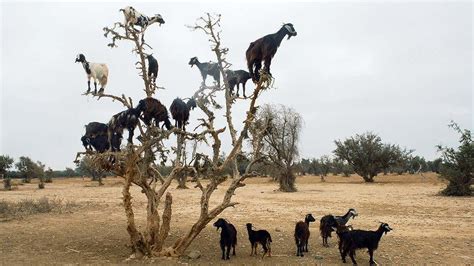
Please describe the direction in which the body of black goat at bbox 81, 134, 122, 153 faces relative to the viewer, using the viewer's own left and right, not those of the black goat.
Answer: facing to the left of the viewer

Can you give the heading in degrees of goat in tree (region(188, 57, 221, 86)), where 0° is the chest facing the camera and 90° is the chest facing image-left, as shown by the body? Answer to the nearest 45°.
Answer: approximately 90°

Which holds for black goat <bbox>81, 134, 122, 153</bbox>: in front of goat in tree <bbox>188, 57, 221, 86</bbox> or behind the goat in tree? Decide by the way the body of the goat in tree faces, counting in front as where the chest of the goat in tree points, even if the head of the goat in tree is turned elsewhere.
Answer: in front

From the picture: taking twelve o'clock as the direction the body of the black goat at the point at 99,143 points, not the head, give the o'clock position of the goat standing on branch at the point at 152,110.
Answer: The goat standing on branch is roughly at 7 o'clock from the black goat.

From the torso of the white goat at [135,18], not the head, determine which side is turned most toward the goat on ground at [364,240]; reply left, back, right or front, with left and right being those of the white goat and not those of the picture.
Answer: front

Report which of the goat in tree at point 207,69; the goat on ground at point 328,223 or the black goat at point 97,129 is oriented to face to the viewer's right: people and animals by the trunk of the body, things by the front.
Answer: the goat on ground

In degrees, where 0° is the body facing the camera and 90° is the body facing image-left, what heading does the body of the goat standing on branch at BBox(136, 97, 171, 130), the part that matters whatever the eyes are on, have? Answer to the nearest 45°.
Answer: approximately 90°

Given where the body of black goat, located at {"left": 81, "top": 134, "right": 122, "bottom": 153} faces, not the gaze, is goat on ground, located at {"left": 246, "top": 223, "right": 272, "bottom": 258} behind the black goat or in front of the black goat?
behind

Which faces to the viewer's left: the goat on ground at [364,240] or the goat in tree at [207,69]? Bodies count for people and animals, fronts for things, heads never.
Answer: the goat in tree

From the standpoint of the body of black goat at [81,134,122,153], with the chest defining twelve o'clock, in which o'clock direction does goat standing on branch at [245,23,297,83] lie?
The goat standing on branch is roughly at 7 o'clock from the black goat.
